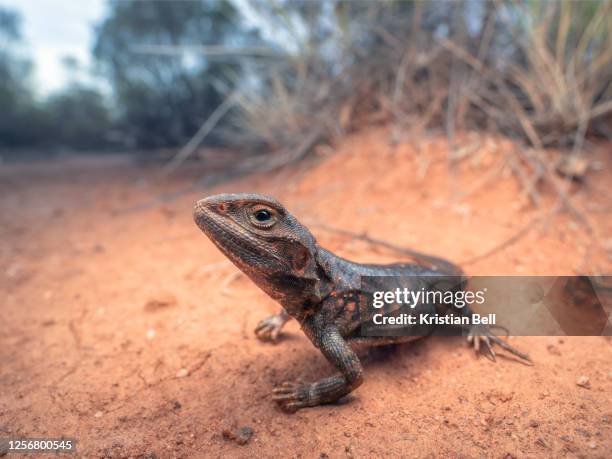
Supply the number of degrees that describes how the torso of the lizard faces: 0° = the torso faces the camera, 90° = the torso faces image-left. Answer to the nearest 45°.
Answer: approximately 45°

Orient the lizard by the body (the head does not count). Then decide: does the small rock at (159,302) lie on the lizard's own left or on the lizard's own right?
on the lizard's own right

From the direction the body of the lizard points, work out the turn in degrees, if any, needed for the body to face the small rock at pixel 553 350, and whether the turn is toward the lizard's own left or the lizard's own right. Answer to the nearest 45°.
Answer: approximately 135° to the lizard's own left

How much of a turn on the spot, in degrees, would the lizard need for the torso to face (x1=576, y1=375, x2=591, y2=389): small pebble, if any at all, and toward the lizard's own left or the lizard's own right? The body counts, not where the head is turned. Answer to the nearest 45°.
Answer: approximately 135° to the lizard's own left
